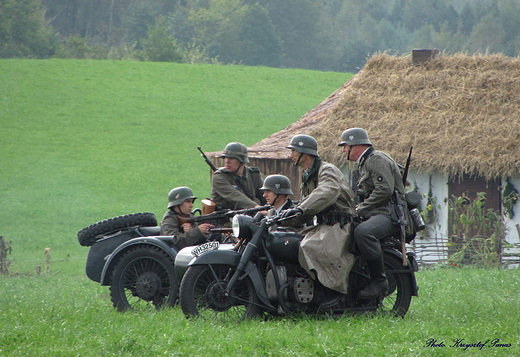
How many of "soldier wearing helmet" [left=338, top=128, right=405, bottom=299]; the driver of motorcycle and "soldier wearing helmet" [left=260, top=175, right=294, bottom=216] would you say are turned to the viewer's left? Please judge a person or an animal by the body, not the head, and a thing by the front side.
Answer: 3

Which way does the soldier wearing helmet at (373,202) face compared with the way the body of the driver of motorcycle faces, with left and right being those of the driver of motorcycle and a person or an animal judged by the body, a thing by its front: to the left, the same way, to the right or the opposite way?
the same way

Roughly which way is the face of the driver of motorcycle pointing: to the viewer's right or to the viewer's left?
to the viewer's left

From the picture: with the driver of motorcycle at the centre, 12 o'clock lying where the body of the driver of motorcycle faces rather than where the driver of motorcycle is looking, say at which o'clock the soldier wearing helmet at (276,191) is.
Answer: The soldier wearing helmet is roughly at 2 o'clock from the driver of motorcycle.

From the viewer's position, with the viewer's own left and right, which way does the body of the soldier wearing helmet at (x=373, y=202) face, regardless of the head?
facing to the left of the viewer

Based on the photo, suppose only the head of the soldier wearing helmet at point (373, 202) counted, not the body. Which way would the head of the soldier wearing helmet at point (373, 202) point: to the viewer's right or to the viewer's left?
to the viewer's left

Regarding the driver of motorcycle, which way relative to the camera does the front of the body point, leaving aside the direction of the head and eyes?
to the viewer's left

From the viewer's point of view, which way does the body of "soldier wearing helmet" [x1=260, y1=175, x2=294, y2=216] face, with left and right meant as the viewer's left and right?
facing to the left of the viewer

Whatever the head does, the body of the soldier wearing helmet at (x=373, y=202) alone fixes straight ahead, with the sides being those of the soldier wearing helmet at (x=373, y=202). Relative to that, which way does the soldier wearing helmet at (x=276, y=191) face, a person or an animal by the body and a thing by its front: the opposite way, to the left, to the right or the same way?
the same way

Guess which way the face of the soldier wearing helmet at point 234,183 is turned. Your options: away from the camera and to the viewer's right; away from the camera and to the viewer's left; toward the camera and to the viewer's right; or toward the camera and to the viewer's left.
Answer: toward the camera and to the viewer's left
